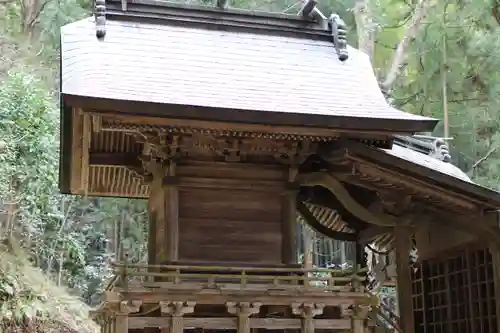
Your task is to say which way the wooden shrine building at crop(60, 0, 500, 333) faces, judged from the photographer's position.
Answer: facing to the right of the viewer

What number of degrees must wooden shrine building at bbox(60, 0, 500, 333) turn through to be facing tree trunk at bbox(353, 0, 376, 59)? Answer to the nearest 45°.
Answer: approximately 90° to its left

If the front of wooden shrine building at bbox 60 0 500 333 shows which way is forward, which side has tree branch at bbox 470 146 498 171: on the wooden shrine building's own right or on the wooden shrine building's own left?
on the wooden shrine building's own left

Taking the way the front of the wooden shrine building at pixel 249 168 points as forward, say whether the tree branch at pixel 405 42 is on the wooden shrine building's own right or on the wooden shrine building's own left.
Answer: on the wooden shrine building's own left

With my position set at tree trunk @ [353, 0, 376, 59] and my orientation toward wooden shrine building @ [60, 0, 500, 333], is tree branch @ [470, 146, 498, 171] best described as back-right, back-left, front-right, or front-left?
back-left

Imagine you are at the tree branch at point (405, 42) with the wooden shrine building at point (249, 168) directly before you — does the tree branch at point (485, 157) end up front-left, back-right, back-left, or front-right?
back-left
